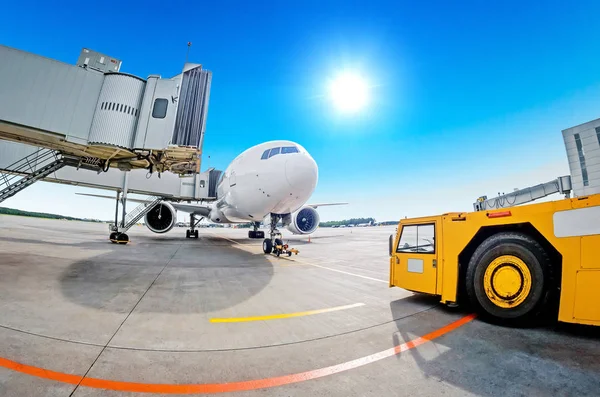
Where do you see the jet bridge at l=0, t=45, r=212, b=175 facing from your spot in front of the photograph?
facing to the right of the viewer

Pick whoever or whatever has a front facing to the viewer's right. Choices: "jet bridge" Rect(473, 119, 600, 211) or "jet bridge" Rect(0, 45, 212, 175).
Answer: "jet bridge" Rect(0, 45, 212, 175)

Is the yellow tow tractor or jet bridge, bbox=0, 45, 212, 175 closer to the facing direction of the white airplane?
the yellow tow tractor

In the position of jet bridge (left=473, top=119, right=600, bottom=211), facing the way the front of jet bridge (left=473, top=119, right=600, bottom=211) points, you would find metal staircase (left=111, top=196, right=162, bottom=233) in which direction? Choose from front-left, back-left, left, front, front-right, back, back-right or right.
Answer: front-left

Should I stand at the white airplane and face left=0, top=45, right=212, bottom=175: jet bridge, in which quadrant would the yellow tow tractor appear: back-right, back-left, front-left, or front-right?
front-left

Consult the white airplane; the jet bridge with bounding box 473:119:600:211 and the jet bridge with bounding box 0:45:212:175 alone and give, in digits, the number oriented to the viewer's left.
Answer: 1

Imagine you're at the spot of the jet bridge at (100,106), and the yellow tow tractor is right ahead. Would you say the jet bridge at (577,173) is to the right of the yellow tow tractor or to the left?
left

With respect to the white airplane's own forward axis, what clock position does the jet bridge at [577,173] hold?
The jet bridge is roughly at 11 o'clock from the white airplane.

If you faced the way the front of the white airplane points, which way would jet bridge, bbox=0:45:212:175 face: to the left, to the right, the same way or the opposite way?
to the left

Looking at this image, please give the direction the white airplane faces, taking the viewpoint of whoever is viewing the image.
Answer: facing the viewer and to the right of the viewer

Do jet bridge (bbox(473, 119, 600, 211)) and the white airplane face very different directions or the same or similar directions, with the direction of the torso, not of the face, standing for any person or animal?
very different directions

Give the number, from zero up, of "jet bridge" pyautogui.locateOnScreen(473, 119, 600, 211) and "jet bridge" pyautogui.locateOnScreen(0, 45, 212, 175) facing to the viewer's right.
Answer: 1

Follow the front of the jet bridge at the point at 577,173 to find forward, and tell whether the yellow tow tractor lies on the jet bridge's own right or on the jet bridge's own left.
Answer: on the jet bridge's own left
